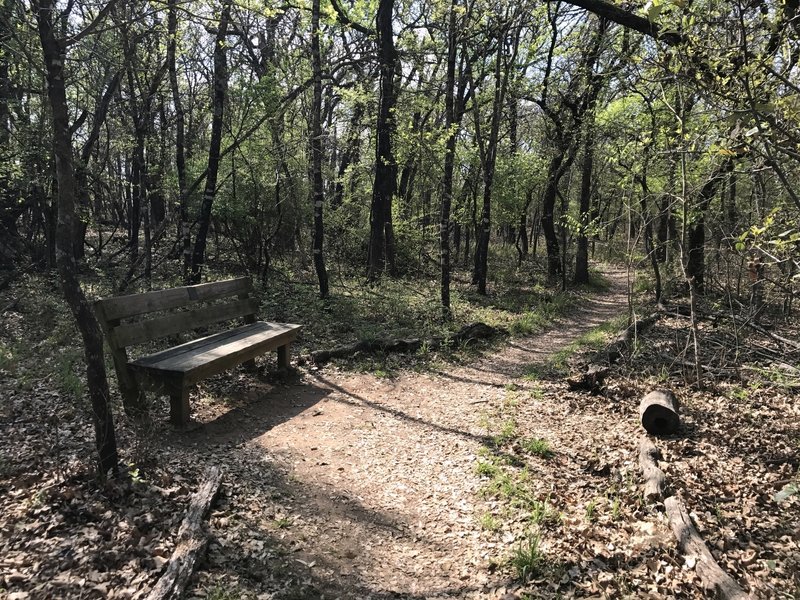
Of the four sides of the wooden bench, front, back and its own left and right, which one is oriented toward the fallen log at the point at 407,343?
left

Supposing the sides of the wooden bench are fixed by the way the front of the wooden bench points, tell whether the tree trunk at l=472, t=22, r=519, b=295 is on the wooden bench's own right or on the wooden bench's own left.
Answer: on the wooden bench's own left

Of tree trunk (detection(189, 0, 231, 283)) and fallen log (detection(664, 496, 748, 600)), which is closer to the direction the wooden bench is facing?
the fallen log

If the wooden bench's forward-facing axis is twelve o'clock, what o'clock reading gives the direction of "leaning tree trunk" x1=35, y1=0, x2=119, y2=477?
The leaning tree trunk is roughly at 2 o'clock from the wooden bench.

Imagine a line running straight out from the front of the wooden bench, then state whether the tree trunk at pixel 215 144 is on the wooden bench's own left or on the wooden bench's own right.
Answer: on the wooden bench's own left

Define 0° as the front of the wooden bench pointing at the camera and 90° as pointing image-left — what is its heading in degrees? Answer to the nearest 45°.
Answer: approximately 315°

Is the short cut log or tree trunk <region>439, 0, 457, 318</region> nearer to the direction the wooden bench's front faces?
the short cut log

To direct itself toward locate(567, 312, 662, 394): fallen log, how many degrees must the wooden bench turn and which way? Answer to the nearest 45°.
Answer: approximately 45° to its left
